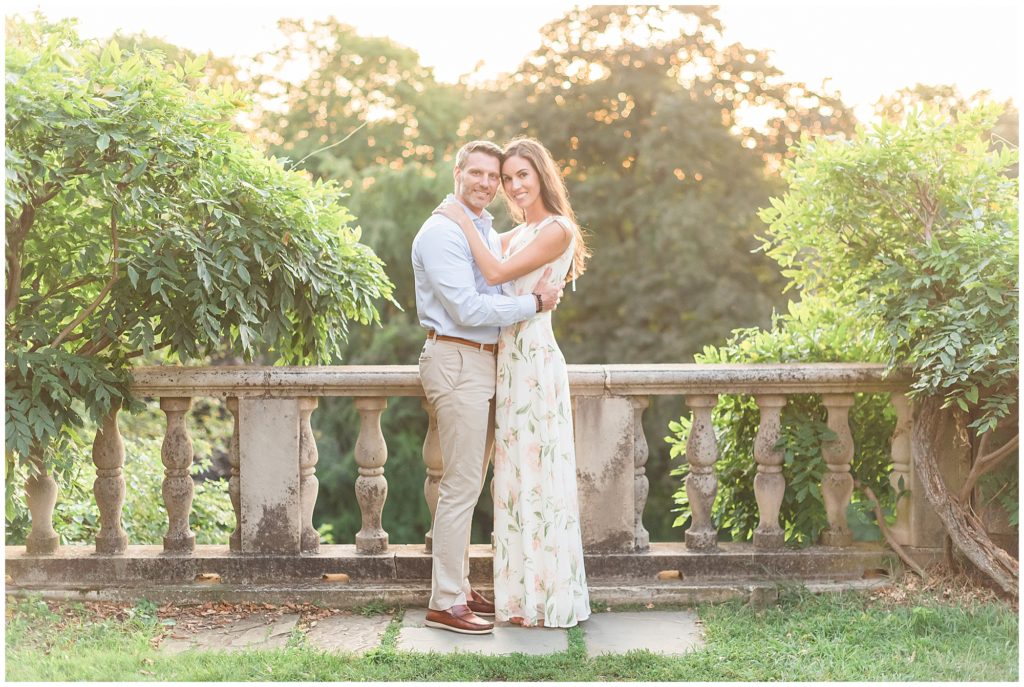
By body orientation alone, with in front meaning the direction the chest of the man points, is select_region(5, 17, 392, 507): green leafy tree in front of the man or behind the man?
behind

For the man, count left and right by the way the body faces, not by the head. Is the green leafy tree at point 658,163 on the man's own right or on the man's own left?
on the man's own left
